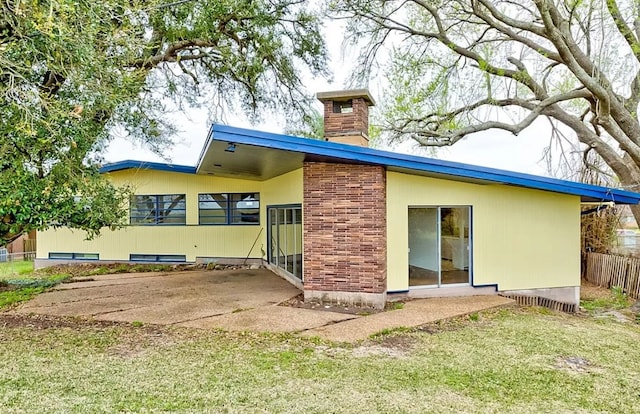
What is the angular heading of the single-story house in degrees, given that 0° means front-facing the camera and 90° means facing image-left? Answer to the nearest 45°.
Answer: approximately 0°

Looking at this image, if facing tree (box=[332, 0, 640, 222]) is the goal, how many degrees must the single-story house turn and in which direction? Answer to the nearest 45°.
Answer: approximately 135° to its left

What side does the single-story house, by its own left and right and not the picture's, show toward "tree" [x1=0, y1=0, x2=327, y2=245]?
right

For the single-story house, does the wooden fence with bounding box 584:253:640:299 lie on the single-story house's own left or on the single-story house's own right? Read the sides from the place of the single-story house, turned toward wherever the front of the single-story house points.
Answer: on the single-story house's own left
